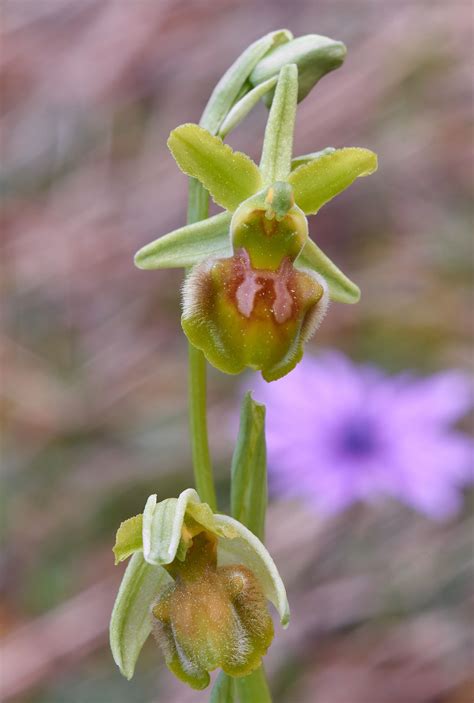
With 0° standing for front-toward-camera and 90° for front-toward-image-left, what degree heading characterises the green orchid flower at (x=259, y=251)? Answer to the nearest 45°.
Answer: approximately 0°

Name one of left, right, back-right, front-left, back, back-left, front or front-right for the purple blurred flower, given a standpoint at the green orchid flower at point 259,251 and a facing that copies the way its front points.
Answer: back
